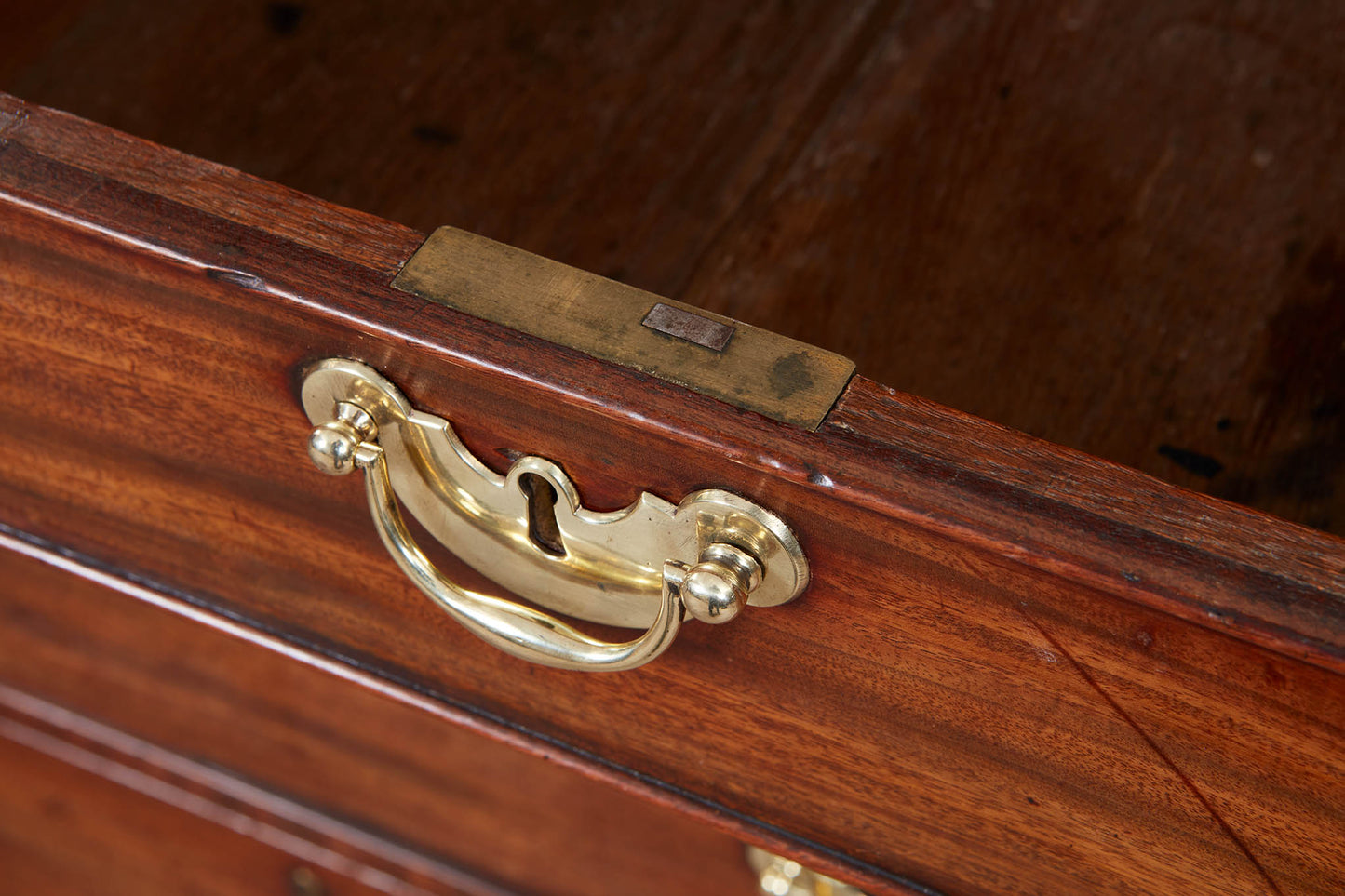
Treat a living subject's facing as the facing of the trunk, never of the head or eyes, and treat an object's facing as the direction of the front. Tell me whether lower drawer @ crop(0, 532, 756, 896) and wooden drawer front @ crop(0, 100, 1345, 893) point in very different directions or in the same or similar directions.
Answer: same or similar directions

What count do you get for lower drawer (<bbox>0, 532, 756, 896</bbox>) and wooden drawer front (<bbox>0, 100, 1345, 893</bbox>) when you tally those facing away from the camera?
0

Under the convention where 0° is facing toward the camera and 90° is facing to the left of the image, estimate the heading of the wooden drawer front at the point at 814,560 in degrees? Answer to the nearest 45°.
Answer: approximately 45°

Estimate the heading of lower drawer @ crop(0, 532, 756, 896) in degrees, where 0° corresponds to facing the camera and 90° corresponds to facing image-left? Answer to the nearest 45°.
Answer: approximately 45°
